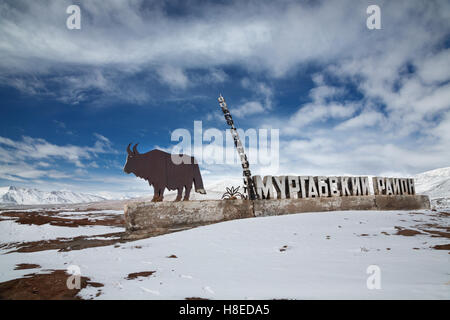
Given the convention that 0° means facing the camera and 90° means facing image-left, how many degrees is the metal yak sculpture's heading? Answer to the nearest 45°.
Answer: approximately 90°

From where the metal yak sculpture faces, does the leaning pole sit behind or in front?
behind
